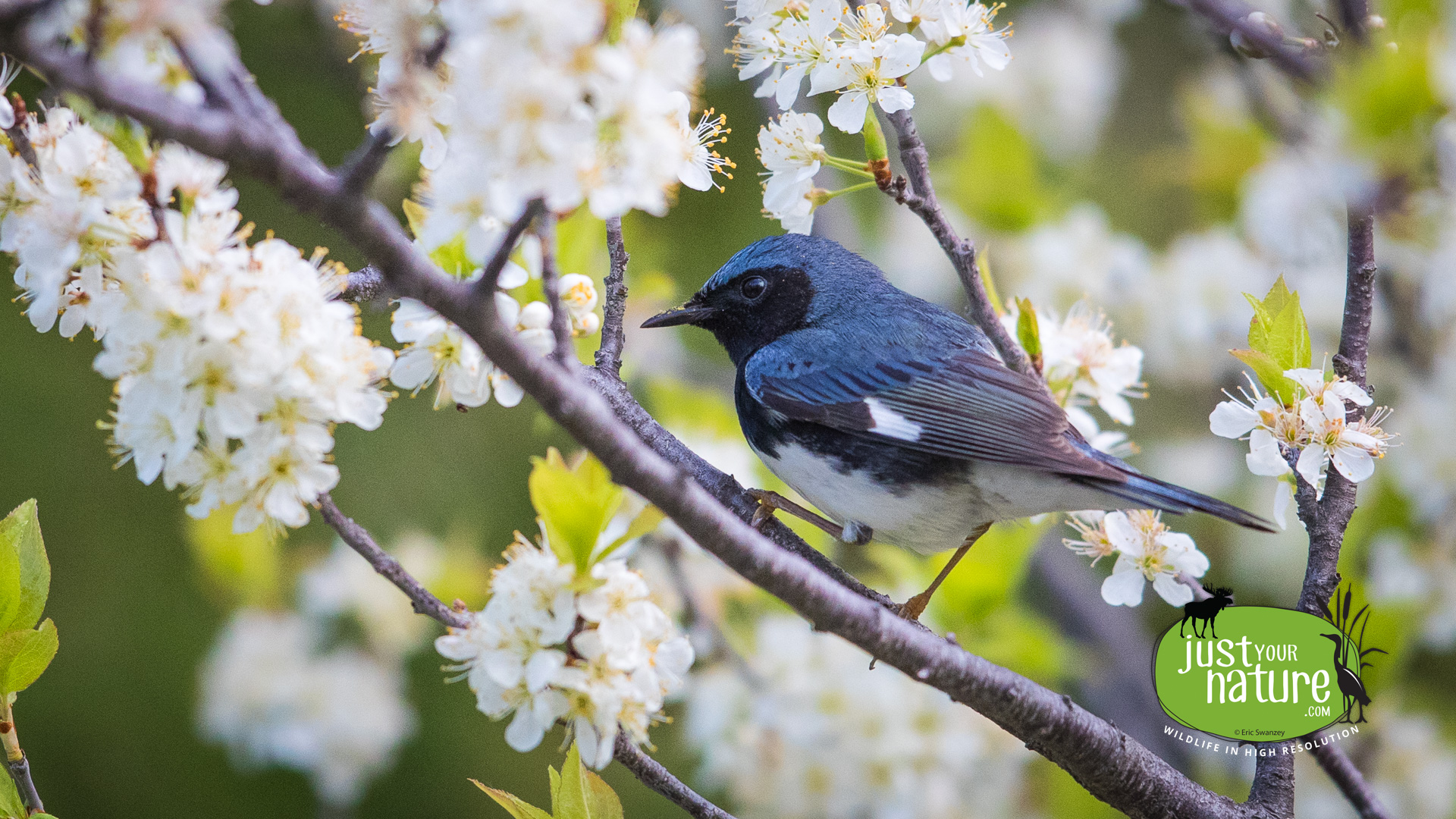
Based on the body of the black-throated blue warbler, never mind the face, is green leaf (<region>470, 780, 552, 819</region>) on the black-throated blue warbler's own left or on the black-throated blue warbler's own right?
on the black-throated blue warbler's own left

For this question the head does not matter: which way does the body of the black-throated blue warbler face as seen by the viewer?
to the viewer's left

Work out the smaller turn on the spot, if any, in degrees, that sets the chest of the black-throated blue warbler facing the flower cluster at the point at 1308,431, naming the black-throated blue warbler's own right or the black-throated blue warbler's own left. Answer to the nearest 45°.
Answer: approximately 135° to the black-throated blue warbler's own left

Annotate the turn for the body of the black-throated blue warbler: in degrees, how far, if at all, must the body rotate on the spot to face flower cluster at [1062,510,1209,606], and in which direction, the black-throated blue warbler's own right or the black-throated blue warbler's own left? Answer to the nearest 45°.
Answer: approximately 135° to the black-throated blue warbler's own left

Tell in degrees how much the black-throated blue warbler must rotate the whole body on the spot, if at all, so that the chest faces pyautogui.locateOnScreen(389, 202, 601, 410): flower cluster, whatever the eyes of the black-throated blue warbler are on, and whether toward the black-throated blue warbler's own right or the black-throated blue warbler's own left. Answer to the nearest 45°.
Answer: approximately 45° to the black-throated blue warbler's own left

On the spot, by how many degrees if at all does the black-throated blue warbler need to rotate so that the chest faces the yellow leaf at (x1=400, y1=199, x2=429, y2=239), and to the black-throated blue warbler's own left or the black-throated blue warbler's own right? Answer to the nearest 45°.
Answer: approximately 45° to the black-throated blue warbler's own left
